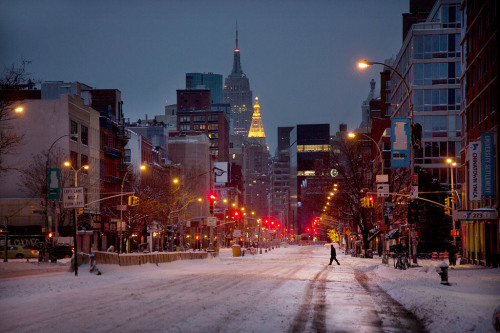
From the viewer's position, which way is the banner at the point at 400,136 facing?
facing the viewer

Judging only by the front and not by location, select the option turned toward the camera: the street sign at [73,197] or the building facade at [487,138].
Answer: the street sign

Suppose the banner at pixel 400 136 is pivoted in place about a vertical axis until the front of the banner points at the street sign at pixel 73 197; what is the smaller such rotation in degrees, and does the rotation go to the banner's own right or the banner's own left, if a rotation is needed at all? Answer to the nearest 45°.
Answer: approximately 45° to the banner's own right

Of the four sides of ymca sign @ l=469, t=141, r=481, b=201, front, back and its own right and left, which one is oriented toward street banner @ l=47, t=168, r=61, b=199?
right

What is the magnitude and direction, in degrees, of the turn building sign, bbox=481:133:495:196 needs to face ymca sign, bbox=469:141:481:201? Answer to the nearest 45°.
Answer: approximately 135° to its right

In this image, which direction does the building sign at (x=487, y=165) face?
toward the camera

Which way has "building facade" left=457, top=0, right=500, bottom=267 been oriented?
to the viewer's left

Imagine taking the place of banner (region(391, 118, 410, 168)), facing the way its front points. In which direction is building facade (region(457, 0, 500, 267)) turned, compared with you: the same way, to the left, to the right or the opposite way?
to the right
